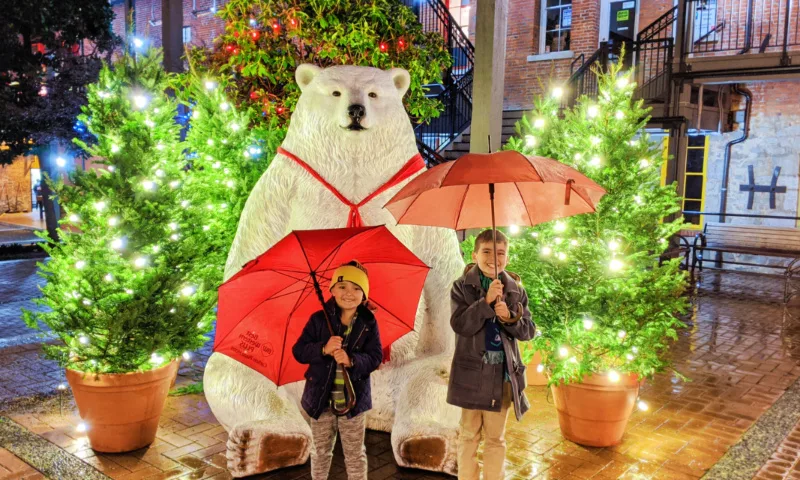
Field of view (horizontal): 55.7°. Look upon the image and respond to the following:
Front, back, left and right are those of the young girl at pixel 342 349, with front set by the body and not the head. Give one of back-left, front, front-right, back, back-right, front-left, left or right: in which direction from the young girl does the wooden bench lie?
back-left

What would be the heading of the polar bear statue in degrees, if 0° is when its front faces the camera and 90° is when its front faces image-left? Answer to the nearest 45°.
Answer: approximately 0°

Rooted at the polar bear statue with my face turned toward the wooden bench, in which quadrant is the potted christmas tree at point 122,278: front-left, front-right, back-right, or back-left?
back-left

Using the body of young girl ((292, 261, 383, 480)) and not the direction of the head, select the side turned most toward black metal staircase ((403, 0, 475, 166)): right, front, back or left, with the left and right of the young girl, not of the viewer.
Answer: back

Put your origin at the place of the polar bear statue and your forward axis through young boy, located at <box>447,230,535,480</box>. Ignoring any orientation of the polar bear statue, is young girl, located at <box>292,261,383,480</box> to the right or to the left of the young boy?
right

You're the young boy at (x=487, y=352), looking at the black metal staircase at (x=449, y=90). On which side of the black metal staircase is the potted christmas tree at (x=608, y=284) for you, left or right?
right

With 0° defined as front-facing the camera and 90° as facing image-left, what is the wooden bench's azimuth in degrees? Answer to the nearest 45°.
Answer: approximately 45°

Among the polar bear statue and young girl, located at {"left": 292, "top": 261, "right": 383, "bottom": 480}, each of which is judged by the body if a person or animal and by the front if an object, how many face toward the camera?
2

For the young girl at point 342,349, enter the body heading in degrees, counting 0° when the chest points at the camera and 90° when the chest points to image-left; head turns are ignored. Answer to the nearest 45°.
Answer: approximately 0°

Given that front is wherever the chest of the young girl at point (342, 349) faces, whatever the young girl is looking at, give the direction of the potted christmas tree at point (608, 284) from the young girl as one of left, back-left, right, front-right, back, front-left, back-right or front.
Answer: back-left

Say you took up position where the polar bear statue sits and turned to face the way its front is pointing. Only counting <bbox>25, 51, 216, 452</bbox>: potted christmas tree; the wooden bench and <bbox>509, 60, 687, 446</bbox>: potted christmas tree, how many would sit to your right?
1
